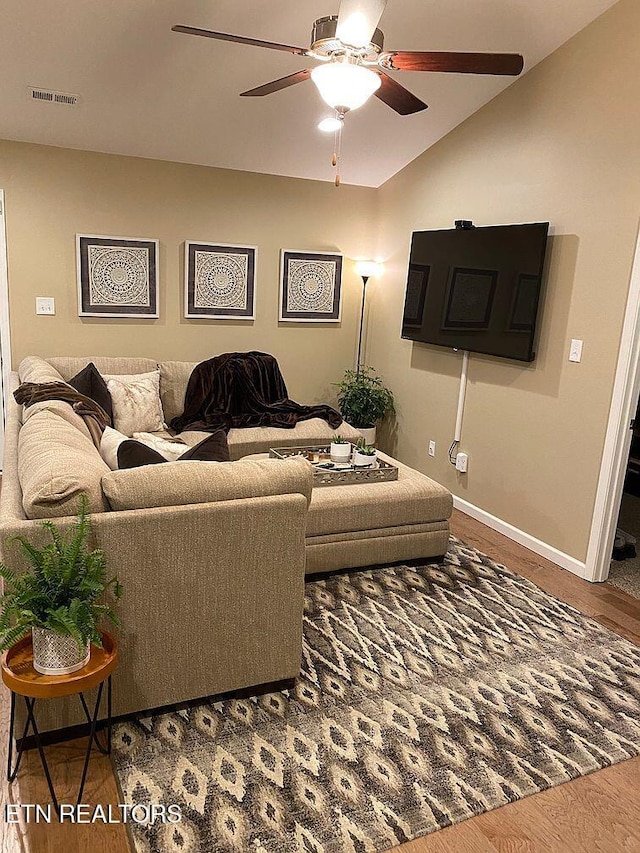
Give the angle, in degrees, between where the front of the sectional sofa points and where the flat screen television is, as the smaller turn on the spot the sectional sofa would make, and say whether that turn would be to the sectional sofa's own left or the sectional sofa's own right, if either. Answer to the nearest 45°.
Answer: approximately 45° to the sectional sofa's own left

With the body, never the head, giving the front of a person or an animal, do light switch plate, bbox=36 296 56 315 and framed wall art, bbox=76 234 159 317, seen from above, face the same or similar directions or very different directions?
same or similar directions

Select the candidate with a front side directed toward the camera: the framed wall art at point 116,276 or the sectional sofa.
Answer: the framed wall art

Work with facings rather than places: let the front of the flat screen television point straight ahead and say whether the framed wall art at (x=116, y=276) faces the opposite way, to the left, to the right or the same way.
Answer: to the left

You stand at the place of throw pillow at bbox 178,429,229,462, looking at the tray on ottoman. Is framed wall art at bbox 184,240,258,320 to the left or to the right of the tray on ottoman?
left

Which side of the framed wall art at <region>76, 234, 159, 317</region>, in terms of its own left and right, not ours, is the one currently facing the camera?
front

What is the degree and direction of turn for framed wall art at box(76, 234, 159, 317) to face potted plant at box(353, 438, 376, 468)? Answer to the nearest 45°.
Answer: approximately 45° to its left

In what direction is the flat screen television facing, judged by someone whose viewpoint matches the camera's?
facing the viewer and to the left of the viewer

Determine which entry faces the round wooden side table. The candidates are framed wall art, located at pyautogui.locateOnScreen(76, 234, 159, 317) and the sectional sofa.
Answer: the framed wall art

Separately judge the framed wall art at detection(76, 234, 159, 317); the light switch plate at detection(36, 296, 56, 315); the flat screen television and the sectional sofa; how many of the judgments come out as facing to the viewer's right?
1

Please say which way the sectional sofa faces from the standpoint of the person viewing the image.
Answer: facing to the right of the viewer

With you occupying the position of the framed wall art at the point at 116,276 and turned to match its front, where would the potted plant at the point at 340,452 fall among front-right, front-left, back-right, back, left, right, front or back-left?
front-left

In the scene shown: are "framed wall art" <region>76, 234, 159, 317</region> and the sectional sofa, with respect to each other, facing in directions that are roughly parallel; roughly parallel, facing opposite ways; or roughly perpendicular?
roughly perpendicular

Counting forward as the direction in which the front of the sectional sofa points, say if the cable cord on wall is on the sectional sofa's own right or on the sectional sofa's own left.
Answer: on the sectional sofa's own left

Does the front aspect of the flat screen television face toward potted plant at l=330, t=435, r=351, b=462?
yes

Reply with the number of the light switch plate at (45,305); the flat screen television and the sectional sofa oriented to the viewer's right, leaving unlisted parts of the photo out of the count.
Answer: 1

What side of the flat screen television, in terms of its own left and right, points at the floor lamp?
right

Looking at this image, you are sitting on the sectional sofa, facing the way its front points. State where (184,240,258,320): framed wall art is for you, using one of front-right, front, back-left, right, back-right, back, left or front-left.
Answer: left
